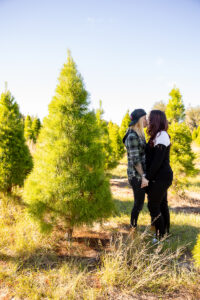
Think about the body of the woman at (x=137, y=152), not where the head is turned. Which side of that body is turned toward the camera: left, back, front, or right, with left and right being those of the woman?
right

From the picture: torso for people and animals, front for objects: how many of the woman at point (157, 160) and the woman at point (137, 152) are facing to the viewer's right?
1

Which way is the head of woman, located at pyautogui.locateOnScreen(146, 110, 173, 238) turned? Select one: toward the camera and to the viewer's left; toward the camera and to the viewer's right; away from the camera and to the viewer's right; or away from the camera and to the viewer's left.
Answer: away from the camera and to the viewer's left

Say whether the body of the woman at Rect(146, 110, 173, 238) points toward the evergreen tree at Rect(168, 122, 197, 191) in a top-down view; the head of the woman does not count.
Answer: no

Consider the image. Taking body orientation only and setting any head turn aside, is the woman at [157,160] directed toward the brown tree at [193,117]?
no

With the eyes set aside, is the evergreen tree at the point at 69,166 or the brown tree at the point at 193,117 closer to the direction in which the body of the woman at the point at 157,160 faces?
the evergreen tree

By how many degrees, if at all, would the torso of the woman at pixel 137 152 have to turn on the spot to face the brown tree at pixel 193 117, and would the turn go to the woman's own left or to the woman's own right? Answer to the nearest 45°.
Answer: approximately 90° to the woman's own left

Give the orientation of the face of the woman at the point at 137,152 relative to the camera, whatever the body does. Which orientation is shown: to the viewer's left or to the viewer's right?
to the viewer's right

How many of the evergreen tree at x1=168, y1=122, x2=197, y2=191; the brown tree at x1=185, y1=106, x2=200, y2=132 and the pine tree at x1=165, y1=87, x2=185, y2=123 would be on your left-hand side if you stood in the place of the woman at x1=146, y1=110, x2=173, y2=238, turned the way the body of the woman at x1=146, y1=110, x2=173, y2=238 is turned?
0

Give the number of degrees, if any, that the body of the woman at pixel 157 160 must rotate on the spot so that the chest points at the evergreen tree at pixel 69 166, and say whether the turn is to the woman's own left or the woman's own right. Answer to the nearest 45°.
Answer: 0° — they already face it

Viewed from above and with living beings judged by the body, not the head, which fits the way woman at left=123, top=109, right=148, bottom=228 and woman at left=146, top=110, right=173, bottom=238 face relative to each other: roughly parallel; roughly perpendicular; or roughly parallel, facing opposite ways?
roughly parallel, facing opposite ways

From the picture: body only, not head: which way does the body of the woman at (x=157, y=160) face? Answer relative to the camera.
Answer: to the viewer's left
